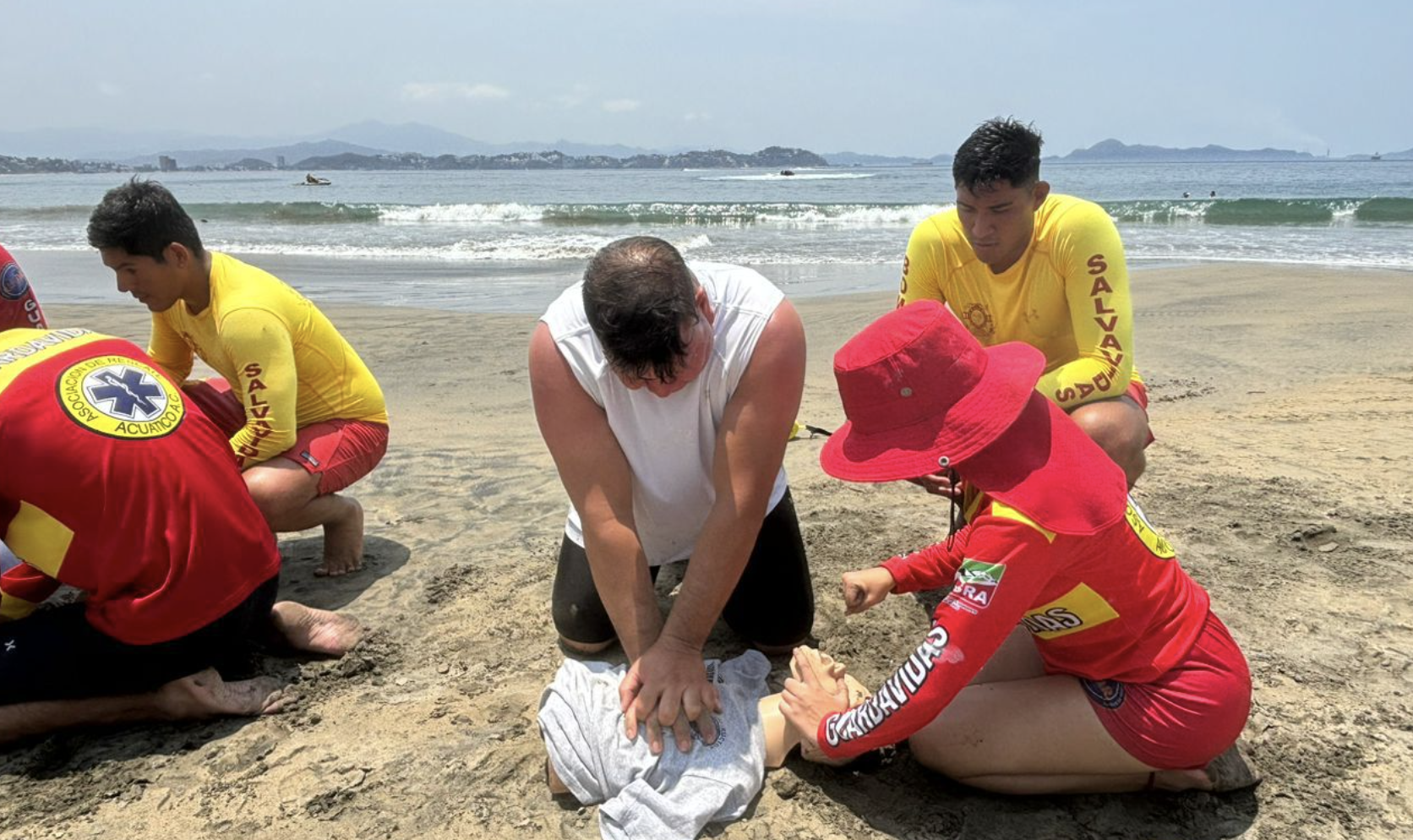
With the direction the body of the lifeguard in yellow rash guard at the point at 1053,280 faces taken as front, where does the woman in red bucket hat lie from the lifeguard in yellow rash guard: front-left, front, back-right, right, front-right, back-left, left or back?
front-left

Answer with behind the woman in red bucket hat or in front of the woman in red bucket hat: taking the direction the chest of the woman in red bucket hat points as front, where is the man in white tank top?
in front

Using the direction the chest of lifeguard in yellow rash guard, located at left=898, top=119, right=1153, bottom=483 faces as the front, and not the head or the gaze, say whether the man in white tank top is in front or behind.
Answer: in front

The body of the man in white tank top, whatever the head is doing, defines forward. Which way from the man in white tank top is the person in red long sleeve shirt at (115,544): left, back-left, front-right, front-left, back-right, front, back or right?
right

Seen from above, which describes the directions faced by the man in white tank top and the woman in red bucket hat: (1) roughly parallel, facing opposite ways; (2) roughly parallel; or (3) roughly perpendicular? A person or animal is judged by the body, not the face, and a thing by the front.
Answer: roughly perpendicular

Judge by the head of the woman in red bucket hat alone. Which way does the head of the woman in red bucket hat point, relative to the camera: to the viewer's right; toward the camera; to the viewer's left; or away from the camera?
to the viewer's left

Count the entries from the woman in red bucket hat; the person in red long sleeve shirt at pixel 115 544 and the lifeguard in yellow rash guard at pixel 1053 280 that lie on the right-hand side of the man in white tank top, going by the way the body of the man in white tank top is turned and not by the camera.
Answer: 1

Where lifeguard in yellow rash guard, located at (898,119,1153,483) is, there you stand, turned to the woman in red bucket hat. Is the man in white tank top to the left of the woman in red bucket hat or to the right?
right

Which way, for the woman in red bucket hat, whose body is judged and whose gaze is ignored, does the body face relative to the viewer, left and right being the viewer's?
facing to the left of the viewer

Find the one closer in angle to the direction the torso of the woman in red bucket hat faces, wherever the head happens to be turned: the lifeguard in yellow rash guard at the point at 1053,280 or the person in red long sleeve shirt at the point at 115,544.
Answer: the person in red long sleeve shirt

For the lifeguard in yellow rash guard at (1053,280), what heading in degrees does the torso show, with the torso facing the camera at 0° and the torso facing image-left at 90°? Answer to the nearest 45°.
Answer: approximately 45°

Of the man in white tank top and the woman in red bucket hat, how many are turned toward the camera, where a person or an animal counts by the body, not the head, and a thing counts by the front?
1

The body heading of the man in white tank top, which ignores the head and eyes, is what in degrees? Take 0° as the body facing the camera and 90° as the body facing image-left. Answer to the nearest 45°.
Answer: approximately 0°
